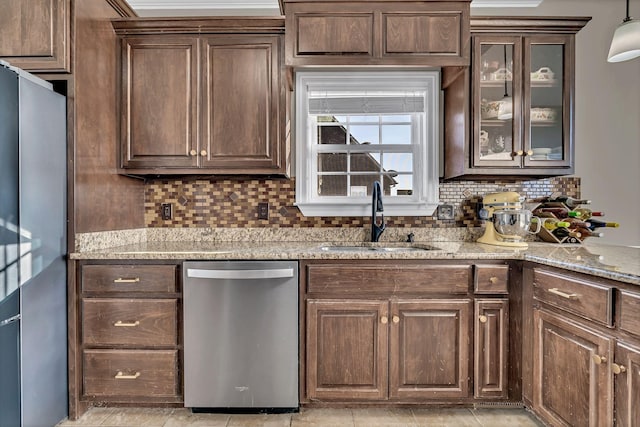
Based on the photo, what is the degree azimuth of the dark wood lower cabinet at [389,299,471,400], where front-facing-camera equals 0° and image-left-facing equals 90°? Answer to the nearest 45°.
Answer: approximately 0°

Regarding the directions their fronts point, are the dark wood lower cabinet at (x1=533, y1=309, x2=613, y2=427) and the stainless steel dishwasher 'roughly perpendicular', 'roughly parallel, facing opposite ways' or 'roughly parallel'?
roughly perpendicular

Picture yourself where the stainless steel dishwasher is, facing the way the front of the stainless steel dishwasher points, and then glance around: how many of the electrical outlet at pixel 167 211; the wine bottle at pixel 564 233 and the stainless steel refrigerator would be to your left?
1

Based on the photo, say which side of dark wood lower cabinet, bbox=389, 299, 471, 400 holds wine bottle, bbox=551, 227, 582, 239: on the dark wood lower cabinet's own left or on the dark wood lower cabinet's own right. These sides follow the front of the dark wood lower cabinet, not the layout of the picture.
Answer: on the dark wood lower cabinet's own left
